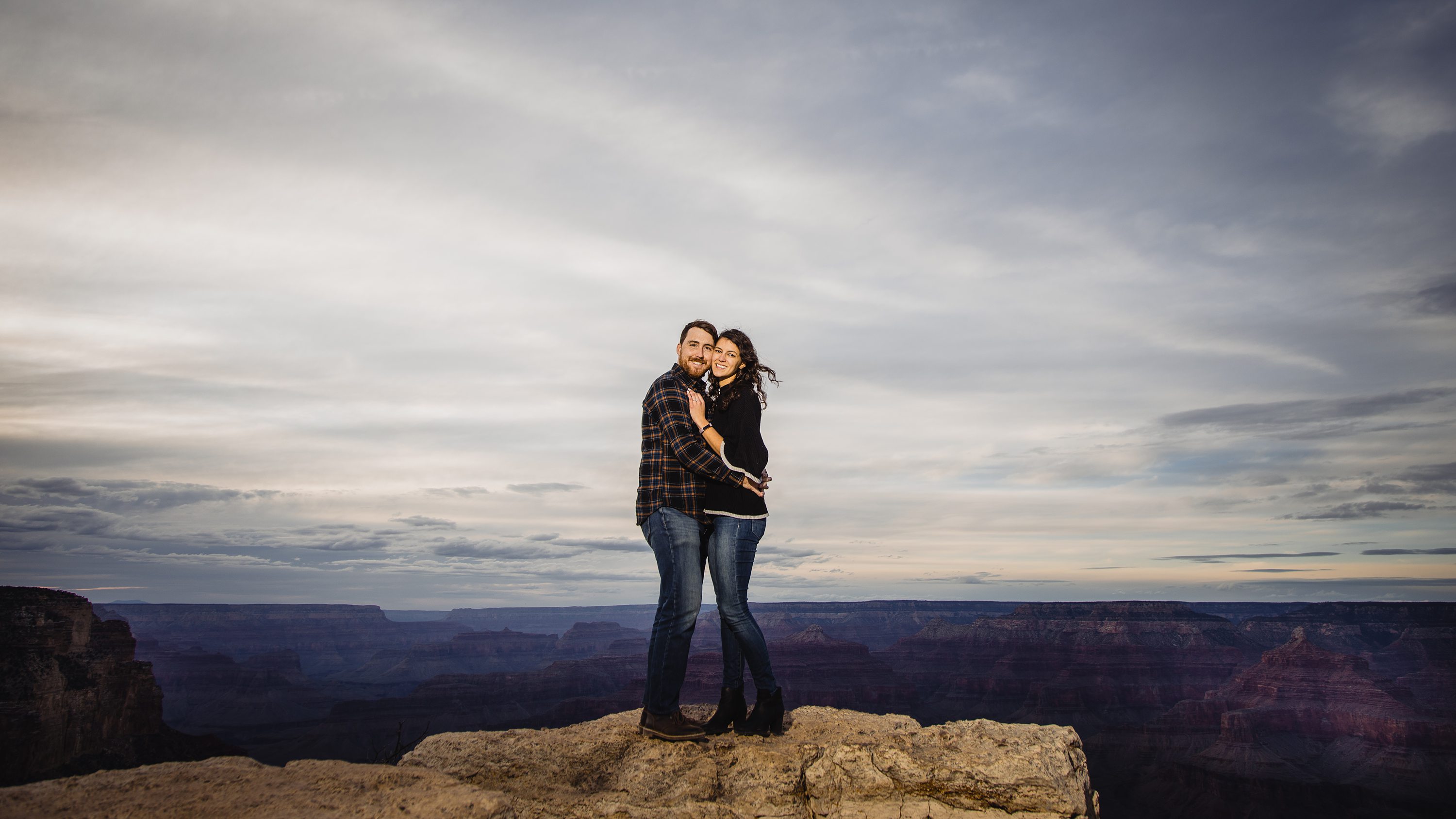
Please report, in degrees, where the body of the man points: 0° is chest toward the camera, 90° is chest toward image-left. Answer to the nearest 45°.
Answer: approximately 270°
